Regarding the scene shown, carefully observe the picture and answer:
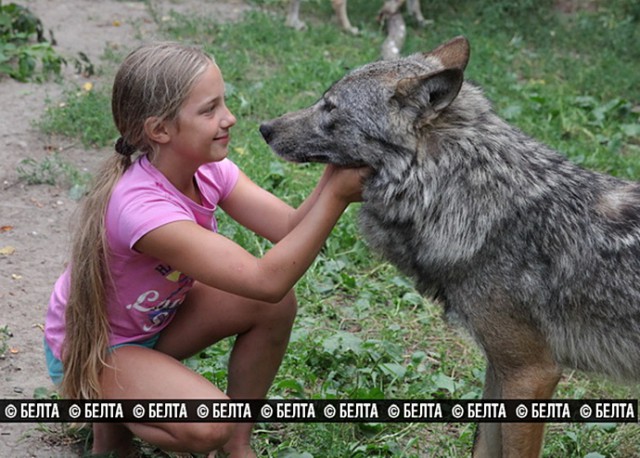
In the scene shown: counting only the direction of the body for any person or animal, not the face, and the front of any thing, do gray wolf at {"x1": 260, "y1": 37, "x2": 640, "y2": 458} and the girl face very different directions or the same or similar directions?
very different directions

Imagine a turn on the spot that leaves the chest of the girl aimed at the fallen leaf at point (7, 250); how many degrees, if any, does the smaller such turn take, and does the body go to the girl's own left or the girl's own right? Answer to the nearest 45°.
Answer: approximately 135° to the girl's own left

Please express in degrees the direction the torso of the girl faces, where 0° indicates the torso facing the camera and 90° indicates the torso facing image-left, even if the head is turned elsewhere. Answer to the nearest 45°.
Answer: approximately 270°

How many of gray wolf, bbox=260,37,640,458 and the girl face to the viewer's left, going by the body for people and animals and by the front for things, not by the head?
1

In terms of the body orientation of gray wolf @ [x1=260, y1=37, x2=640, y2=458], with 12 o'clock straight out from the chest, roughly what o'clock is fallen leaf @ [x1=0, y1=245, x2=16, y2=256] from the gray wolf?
The fallen leaf is roughly at 1 o'clock from the gray wolf.

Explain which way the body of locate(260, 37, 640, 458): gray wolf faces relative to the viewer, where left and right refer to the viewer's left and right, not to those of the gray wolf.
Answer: facing to the left of the viewer

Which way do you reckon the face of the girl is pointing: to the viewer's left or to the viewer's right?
to the viewer's right
